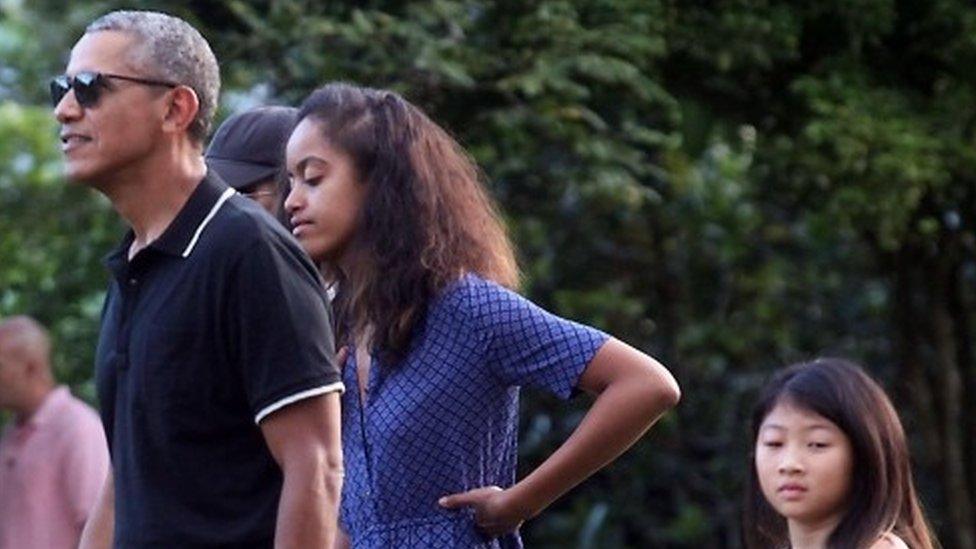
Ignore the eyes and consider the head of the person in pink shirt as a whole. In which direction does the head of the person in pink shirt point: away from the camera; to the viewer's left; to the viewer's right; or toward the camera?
to the viewer's left

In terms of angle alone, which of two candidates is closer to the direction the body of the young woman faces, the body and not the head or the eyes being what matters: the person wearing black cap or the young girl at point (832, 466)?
the person wearing black cap

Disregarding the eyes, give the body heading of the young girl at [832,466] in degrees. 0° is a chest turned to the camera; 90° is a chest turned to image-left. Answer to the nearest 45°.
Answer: approximately 45°

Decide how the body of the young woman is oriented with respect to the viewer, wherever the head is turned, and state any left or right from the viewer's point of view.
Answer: facing the viewer and to the left of the viewer

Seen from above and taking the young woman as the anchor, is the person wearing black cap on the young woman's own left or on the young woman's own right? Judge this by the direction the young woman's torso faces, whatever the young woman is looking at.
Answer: on the young woman's own right

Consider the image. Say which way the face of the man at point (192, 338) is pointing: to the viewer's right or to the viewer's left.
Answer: to the viewer's left

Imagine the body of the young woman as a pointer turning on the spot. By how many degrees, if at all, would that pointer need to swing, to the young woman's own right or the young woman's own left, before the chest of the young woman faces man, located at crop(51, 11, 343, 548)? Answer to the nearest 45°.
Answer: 0° — they already face them
